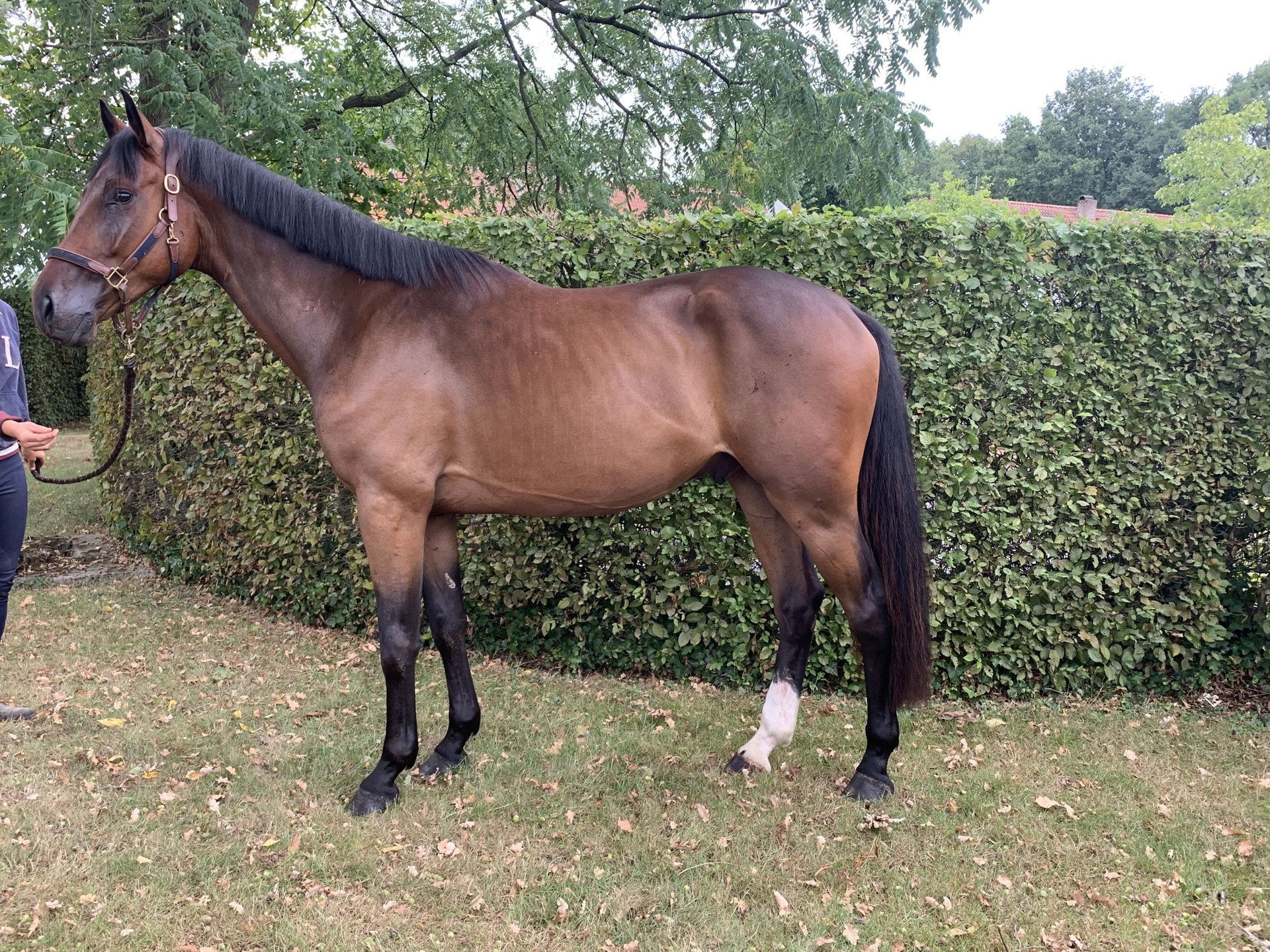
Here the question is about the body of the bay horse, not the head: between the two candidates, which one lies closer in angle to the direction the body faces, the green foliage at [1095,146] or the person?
the person

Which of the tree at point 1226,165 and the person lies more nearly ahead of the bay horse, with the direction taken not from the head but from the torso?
the person

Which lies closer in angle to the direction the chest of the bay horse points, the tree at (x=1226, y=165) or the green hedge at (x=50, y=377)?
the green hedge

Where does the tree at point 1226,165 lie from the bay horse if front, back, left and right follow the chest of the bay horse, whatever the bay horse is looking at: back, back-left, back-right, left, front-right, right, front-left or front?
back-right

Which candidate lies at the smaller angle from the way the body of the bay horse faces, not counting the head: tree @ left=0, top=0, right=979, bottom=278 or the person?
the person

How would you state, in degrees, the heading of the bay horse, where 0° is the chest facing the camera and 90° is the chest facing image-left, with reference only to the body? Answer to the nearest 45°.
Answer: approximately 90°

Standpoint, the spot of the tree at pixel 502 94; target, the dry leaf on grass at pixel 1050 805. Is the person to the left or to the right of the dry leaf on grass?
right

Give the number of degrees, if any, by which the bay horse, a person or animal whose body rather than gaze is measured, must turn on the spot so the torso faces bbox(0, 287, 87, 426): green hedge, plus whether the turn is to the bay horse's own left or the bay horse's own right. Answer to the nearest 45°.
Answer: approximately 45° to the bay horse's own right

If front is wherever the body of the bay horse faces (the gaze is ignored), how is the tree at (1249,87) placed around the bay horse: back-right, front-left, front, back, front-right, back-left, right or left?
back-right

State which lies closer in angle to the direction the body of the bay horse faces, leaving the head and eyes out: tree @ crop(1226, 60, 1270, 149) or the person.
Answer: the person

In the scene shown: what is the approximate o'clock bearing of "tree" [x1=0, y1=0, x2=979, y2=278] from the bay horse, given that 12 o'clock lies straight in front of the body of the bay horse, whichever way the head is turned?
The tree is roughly at 3 o'clock from the bay horse.

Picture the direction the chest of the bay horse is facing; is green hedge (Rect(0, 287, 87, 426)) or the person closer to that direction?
the person
